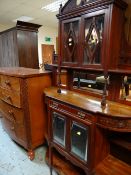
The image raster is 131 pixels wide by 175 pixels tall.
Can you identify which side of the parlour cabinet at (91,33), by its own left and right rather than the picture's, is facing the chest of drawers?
right

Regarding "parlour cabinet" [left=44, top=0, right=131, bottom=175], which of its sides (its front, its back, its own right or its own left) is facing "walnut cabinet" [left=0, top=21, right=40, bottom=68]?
right

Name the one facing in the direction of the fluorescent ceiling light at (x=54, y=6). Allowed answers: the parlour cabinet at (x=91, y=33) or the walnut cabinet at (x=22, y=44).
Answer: the walnut cabinet

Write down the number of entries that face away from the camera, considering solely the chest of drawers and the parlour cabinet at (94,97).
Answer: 0

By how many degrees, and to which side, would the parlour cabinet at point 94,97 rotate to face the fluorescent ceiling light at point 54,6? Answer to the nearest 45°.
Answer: approximately 135° to its right

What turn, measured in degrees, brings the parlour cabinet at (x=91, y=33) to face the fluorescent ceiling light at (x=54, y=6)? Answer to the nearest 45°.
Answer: approximately 135° to its right

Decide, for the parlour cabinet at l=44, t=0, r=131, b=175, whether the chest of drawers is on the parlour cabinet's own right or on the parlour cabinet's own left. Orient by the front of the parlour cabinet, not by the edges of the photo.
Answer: on the parlour cabinet's own right

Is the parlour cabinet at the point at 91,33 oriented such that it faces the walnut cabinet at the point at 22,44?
no

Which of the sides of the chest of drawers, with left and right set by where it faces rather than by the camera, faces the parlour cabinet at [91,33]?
left

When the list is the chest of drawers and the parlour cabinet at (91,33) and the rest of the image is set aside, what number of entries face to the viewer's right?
0

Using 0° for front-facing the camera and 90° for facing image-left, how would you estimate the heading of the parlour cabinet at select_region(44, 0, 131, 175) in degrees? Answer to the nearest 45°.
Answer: approximately 45°
